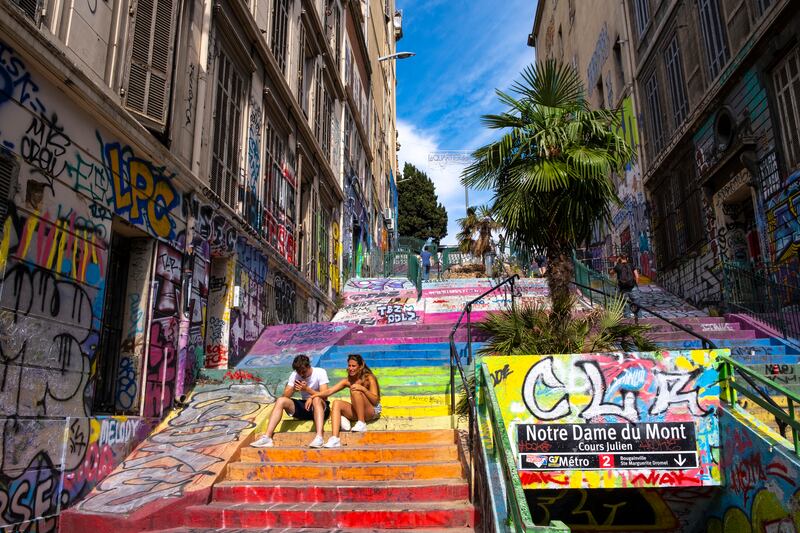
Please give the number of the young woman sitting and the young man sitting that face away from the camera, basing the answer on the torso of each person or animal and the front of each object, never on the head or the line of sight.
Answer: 0

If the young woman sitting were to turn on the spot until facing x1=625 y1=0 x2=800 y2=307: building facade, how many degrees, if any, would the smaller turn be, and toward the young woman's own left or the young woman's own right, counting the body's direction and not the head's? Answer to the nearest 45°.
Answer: approximately 180°

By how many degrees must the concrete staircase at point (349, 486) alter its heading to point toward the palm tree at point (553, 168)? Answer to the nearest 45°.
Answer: approximately 135° to its left

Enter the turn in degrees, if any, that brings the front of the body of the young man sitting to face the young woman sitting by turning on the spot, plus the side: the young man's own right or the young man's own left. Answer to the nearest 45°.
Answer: approximately 90° to the young man's own left

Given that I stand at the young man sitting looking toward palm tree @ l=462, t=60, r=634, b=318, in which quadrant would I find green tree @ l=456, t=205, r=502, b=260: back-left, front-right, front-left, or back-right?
front-left

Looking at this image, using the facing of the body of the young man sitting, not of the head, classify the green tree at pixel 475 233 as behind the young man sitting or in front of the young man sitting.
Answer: behind

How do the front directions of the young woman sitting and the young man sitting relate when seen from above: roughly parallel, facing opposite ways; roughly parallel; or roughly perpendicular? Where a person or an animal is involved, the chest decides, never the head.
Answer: roughly parallel

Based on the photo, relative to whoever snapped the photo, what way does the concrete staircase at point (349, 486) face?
facing the viewer

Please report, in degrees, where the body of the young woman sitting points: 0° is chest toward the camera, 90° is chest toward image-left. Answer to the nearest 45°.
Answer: approximately 45°
